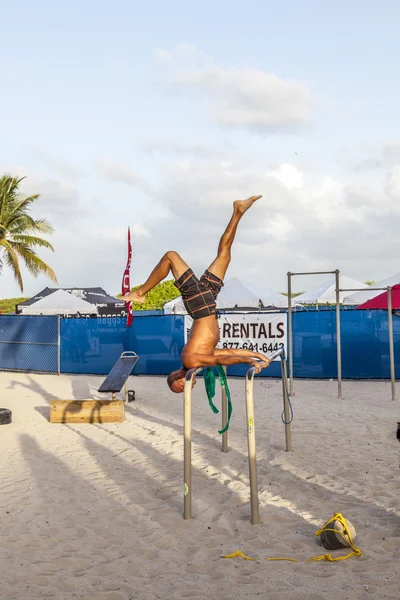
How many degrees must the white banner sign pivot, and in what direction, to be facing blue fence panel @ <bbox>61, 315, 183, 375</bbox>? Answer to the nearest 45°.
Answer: approximately 135° to its right

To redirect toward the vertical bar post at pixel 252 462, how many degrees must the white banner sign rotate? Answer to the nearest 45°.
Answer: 0° — it already faces it

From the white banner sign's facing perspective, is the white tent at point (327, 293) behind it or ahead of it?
behind

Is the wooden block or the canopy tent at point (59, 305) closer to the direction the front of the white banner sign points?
the wooden block

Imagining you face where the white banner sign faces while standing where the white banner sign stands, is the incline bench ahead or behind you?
ahead

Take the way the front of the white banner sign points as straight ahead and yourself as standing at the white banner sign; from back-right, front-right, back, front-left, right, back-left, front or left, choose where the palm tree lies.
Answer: back-right

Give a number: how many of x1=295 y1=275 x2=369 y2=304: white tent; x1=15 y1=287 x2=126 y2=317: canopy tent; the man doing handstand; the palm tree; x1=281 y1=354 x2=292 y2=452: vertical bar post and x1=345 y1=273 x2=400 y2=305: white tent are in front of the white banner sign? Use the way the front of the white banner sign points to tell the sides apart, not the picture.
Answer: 2

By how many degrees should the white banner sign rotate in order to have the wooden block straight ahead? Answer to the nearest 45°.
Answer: approximately 45° to its right

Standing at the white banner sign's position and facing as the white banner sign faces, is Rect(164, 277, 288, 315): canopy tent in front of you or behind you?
behind

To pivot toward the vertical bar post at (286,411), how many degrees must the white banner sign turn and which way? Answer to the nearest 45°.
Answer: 0° — it already faces it

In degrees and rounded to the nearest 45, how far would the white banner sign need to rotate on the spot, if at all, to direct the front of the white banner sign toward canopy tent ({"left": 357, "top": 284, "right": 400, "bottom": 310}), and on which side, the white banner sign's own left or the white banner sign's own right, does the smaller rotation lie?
approximately 90° to the white banner sign's own left

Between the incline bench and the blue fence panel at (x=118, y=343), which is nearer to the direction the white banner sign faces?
the incline bench

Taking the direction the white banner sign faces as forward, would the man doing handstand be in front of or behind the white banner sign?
in front

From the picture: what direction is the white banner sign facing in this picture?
toward the camera
